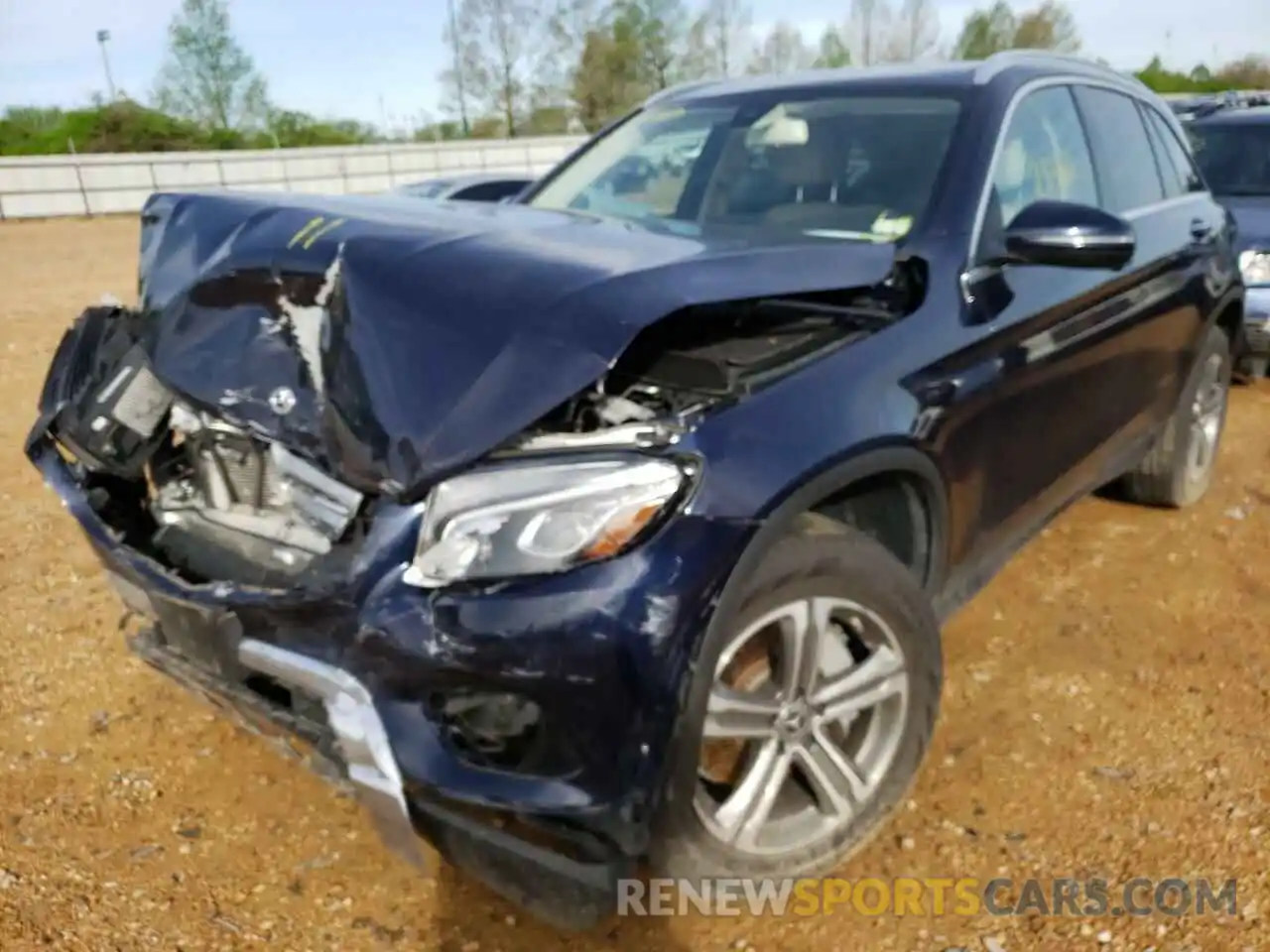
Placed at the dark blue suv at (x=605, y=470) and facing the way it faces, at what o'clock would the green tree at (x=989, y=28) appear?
The green tree is roughly at 5 o'clock from the dark blue suv.

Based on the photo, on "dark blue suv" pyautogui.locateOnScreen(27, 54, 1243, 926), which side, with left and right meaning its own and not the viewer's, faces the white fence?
right

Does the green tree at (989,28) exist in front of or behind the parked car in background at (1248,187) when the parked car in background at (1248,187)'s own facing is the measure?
behind

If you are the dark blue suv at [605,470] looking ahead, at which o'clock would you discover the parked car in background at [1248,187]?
The parked car in background is roughly at 6 o'clock from the dark blue suv.

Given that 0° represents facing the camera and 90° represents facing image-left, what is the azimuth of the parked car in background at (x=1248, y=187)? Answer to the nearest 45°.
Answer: approximately 0°

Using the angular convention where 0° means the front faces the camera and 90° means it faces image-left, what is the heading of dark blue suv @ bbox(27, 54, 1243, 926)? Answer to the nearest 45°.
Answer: approximately 45°

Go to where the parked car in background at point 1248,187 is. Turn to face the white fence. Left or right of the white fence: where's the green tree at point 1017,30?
right

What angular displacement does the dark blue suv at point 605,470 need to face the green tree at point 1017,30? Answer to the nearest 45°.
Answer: approximately 135° to its right
